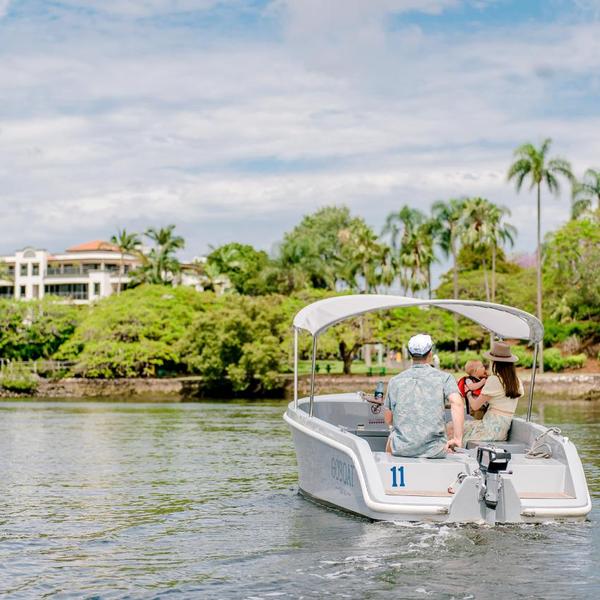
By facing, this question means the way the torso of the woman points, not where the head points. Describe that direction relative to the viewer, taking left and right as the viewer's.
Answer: facing away from the viewer and to the left of the viewer

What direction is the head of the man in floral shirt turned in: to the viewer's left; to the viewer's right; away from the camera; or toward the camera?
away from the camera

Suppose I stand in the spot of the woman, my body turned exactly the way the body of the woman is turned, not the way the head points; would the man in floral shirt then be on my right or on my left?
on my left

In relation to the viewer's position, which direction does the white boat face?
facing away from the viewer and to the left of the viewer

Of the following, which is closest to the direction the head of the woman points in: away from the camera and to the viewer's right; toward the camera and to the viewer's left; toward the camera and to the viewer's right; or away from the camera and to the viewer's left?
away from the camera and to the viewer's left
